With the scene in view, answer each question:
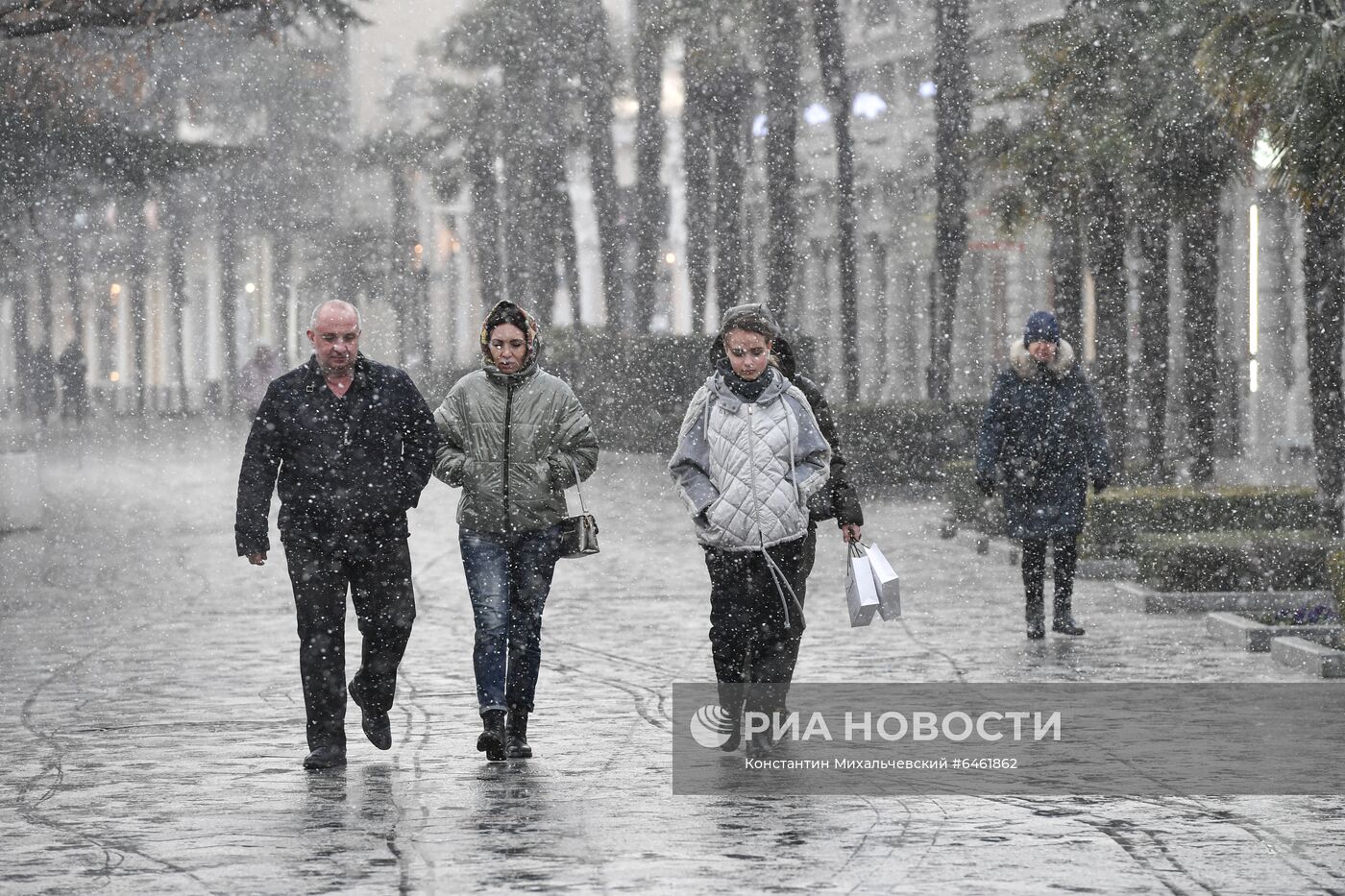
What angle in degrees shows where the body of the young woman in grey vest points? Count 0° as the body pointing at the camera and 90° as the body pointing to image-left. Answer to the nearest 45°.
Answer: approximately 0°

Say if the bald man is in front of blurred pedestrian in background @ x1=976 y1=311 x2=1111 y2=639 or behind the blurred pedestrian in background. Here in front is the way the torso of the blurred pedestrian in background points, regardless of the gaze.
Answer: in front

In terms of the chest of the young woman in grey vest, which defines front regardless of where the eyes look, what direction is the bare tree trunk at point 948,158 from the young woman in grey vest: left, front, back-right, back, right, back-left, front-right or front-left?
back

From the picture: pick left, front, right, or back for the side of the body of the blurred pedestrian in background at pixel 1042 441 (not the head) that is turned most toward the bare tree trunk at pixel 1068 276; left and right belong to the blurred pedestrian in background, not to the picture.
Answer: back

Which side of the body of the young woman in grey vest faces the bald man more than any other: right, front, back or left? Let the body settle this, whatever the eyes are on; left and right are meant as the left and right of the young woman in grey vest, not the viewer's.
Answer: right

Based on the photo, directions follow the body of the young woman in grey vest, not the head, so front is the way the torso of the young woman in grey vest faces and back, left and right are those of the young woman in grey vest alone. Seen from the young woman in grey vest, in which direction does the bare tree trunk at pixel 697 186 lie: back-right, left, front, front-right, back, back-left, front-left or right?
back

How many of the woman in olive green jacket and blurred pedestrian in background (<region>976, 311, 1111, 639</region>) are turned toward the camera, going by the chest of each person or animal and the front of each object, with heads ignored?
2

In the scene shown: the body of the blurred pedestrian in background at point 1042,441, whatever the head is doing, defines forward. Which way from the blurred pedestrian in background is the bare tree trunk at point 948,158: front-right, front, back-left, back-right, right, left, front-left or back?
back

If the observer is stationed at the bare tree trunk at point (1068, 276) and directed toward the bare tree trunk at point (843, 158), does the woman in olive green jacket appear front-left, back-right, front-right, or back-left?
back-left
